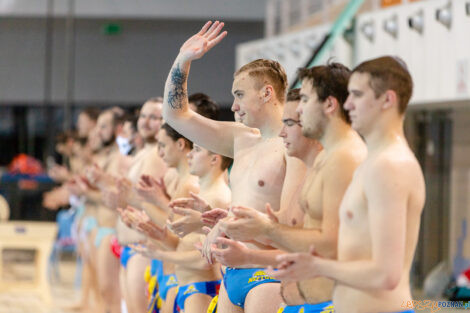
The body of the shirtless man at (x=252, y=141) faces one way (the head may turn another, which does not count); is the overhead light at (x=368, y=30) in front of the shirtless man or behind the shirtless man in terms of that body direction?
behind

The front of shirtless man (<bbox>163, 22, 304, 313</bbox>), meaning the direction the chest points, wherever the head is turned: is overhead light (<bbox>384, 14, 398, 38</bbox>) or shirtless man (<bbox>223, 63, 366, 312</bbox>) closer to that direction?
the shirtless man

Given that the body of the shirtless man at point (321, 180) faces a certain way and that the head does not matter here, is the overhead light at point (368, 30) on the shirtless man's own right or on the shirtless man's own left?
on the shirtless man's own right

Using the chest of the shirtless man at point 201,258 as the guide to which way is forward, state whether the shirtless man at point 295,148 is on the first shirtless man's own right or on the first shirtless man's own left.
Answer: on the first shirtless man's own left

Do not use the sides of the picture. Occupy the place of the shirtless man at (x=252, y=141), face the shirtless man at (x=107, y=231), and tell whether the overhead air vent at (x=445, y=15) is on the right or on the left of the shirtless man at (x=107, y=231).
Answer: right

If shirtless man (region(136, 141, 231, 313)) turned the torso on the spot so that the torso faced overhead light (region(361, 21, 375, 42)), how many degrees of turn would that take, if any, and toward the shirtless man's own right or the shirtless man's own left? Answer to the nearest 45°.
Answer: approximately 135° to the shirtless man's own right

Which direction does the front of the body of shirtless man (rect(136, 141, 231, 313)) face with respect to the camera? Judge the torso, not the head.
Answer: to the viewer's left

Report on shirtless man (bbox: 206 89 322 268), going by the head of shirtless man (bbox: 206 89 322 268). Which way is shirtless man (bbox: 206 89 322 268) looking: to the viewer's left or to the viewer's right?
to the viewer's left

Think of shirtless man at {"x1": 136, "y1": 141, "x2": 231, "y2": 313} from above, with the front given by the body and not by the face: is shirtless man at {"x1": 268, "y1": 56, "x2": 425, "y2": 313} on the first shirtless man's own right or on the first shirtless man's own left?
on the first shirtless man's own left

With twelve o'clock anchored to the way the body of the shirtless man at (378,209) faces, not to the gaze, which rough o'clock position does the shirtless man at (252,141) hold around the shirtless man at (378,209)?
the shirtless man at (252,141) is roughly at 2 o'clock from the shirtless man at (378,209).

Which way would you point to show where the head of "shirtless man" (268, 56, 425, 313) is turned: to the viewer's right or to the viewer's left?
to the viewer's left

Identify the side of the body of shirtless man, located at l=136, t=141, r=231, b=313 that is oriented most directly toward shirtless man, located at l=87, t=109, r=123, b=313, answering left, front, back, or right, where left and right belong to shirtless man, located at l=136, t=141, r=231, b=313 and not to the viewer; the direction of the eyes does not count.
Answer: right
